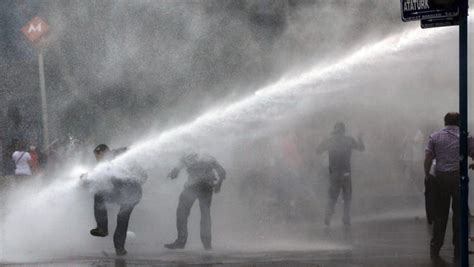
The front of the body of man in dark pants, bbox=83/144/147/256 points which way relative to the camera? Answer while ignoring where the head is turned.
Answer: to the viewer's left

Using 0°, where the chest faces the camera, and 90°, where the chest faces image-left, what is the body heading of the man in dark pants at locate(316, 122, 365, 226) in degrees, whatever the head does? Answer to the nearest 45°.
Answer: approximately 180°

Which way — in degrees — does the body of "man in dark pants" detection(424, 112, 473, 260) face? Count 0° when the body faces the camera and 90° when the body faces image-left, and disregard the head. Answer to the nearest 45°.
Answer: approximately 180°

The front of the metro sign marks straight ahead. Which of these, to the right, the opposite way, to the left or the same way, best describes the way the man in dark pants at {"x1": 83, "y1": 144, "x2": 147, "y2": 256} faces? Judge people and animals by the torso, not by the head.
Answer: to the right

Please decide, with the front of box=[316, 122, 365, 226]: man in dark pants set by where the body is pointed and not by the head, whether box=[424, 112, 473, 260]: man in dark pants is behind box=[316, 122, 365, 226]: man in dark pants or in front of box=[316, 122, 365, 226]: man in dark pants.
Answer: behind

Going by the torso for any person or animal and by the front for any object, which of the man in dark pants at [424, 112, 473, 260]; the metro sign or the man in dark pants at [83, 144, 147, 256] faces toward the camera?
the metro sign

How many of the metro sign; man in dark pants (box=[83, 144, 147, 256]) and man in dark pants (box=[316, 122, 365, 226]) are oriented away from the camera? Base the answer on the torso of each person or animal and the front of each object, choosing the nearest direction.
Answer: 1
